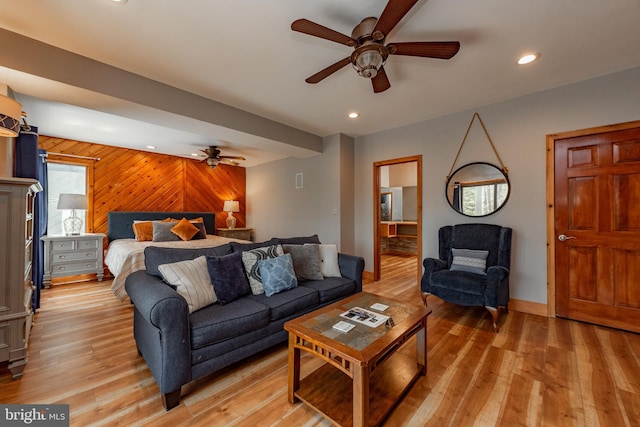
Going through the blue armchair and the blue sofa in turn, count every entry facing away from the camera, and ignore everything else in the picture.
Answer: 0

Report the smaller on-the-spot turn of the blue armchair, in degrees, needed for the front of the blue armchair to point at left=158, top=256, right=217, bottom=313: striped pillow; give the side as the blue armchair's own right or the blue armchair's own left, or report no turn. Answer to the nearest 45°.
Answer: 0° — it already faces it

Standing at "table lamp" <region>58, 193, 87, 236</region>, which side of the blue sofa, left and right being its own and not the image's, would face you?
back

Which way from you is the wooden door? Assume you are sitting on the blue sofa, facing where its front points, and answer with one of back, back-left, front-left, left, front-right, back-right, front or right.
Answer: front-left

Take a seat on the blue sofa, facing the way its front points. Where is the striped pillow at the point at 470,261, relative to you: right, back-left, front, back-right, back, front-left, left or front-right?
front-left

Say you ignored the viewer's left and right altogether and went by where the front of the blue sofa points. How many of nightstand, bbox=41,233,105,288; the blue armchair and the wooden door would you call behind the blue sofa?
1

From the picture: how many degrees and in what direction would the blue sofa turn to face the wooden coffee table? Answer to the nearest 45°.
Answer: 0° — it already faces it

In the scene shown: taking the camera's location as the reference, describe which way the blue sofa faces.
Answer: facing the viewer and to the right of the viewer

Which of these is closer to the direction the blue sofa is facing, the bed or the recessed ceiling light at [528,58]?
the recessed ceiling light

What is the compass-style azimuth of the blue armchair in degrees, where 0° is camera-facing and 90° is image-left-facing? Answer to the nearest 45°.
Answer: approximately 45°
